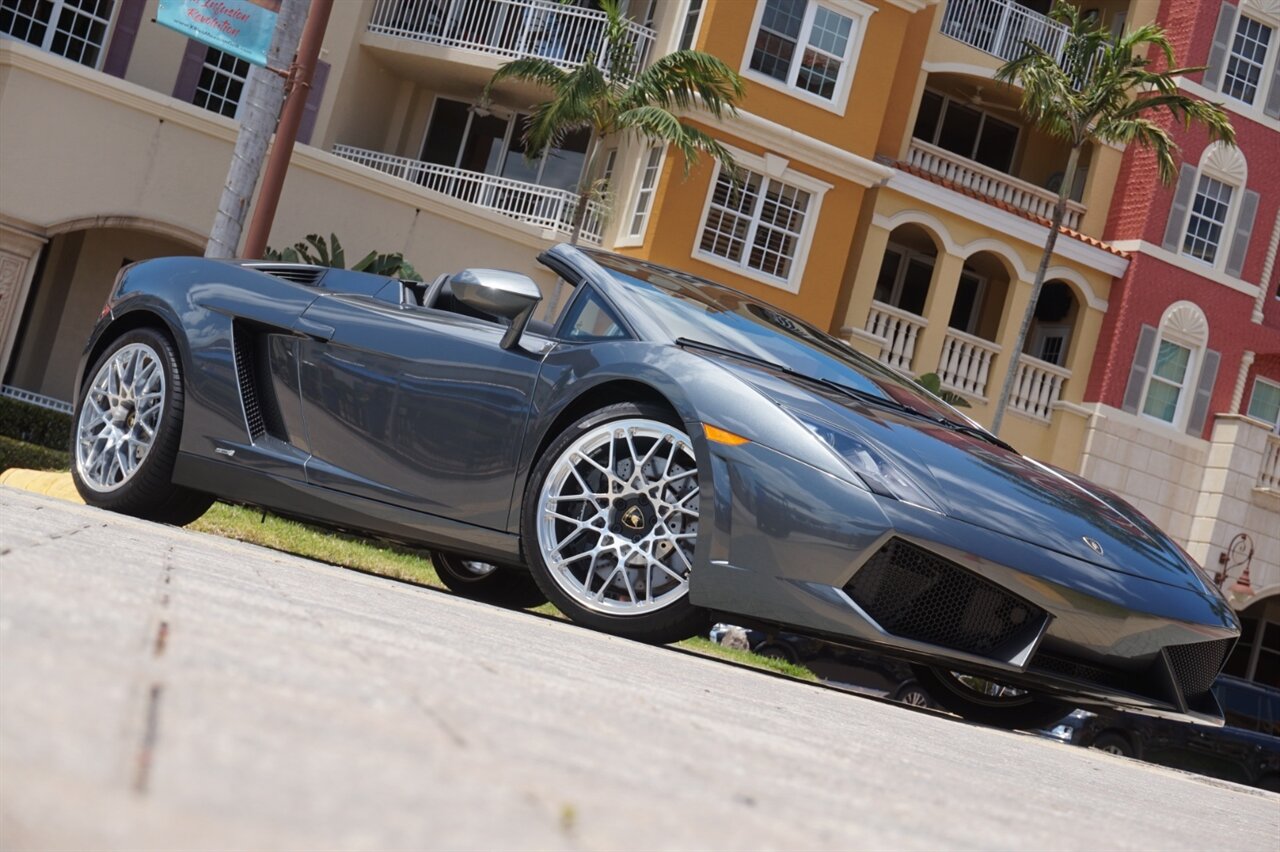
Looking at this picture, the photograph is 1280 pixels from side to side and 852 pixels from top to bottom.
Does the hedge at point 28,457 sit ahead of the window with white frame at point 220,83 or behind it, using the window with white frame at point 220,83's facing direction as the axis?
ahead

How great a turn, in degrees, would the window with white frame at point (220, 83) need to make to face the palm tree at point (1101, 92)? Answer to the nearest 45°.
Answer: approximately 45° to its left

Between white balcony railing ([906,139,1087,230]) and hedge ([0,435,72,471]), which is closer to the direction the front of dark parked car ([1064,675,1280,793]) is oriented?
the hedge

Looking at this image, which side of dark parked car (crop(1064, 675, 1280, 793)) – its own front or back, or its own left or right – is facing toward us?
left

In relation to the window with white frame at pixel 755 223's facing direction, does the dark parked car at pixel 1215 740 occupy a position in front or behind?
in front

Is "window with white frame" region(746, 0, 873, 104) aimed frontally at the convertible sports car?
yes

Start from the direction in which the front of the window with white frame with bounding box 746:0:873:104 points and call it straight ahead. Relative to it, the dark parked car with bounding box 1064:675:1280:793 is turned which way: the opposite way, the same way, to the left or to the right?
to the right

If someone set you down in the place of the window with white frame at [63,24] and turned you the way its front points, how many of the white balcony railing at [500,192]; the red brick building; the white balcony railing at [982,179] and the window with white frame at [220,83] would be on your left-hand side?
4

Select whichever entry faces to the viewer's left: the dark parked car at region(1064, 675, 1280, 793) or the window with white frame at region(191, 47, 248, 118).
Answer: the dark parked car
